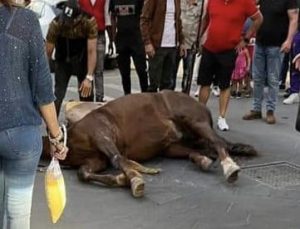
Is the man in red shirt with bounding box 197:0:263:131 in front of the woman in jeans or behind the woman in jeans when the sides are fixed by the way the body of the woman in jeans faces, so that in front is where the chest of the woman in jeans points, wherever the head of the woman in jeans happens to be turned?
in front

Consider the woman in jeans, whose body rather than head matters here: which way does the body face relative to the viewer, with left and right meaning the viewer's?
facing away from the viewer

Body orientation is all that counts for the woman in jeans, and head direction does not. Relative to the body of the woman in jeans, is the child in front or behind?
in front

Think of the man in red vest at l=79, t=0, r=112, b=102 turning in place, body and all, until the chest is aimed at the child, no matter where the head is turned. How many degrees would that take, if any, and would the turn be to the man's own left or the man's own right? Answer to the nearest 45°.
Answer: approximately 135° to the man's own left

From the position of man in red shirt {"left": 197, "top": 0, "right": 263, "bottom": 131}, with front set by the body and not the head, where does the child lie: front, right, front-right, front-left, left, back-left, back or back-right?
back

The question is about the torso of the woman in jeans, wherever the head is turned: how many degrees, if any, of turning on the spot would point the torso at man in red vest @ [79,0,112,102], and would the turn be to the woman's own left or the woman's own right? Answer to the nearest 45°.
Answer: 0° — they already face them

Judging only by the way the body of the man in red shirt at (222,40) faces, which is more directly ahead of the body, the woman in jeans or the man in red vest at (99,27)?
the woman in jeans

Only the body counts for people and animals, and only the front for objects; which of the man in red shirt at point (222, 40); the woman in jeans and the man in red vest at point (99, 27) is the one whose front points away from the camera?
the woman in jeans

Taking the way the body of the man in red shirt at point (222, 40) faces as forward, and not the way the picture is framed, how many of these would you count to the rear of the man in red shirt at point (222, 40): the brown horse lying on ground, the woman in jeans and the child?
1

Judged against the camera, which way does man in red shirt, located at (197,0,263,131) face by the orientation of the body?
toward the camera

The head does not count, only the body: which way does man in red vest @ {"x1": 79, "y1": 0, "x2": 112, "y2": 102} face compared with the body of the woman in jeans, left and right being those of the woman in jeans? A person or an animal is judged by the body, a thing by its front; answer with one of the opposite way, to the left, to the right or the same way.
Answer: the opposite way

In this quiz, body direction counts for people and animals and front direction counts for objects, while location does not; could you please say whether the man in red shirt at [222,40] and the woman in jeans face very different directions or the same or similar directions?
very different directions

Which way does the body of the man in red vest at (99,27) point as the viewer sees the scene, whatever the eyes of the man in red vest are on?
toward the camera

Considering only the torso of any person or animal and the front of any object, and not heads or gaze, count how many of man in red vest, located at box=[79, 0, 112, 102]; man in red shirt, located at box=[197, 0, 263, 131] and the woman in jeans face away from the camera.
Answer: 1

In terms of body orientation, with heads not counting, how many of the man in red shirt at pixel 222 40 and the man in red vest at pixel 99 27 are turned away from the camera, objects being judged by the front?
0
